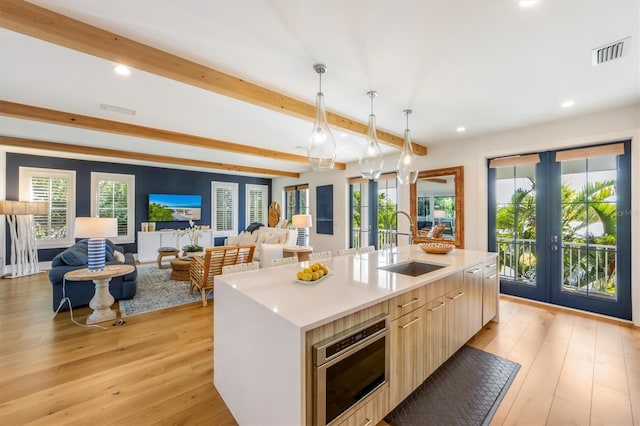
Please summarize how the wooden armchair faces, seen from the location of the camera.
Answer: facing away from the viewer and to the left of the viewer

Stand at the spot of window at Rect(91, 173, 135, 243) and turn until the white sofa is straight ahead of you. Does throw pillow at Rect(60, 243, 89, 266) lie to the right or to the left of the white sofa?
right

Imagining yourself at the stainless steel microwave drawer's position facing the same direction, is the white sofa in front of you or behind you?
behind

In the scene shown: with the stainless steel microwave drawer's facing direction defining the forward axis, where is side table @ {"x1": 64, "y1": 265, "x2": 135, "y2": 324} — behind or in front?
behind

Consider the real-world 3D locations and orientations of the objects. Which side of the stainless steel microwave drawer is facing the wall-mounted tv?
back

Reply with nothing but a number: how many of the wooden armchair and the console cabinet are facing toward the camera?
1

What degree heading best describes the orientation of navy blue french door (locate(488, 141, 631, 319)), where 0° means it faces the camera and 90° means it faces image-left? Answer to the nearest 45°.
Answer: approximately 45°

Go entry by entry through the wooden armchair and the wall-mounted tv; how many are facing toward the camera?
1

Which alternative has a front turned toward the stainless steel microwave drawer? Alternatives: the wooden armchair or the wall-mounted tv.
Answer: the wall-mounted tv

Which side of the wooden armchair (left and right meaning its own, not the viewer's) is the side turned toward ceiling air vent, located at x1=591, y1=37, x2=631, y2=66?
back

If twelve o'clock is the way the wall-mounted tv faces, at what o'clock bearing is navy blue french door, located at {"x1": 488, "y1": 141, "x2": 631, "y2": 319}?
The navy blue french door is roughly at 11 o'clock from the wall-mounted tv.

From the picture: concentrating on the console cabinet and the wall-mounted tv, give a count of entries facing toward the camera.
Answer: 2
